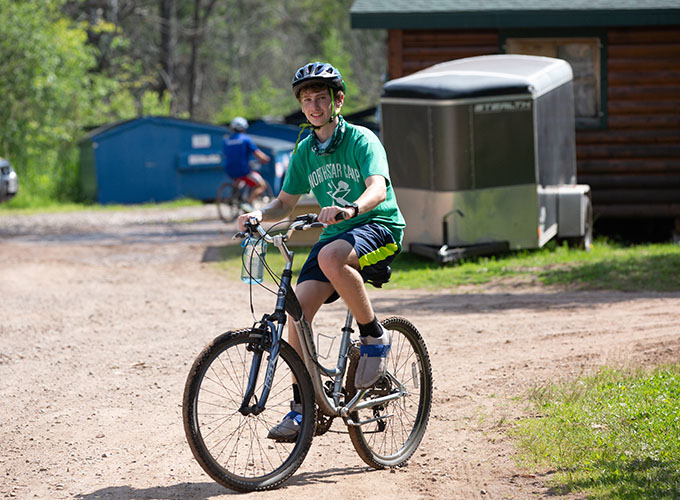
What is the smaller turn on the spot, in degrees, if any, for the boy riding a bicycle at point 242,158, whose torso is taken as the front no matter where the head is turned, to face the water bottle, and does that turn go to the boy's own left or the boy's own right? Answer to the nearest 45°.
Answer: approximately 135° to the boy's own right

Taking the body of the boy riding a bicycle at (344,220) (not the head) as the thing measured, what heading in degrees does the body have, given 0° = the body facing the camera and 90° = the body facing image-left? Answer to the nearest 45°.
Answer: approximately 45°

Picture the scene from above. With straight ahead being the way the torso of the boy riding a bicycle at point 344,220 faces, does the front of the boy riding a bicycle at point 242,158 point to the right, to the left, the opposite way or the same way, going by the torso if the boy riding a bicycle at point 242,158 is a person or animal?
the opposite way

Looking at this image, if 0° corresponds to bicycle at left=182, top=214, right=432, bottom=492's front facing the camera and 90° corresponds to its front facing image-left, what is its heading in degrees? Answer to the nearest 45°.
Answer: approximately 45°

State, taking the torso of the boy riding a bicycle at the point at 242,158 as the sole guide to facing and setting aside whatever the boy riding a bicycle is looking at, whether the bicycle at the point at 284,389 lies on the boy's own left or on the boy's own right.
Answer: on the boy's own right

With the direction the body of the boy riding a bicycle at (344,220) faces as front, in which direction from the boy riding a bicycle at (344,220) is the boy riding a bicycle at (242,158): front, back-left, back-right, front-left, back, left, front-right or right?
back-right

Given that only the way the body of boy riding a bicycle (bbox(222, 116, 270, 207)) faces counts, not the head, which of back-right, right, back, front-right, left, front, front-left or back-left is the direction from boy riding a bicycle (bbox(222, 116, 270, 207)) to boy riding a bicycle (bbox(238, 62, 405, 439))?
back-right

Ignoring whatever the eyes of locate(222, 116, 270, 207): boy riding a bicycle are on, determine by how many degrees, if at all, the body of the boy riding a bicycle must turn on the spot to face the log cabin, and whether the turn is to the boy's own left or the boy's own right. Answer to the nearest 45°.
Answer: approximately 90° to the boy's own right

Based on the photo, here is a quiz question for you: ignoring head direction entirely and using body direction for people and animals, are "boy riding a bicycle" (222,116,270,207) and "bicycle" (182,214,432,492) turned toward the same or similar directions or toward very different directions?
very different directions

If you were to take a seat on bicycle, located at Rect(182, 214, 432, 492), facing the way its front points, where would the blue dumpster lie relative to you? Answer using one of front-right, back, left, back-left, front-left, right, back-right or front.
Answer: back-right
